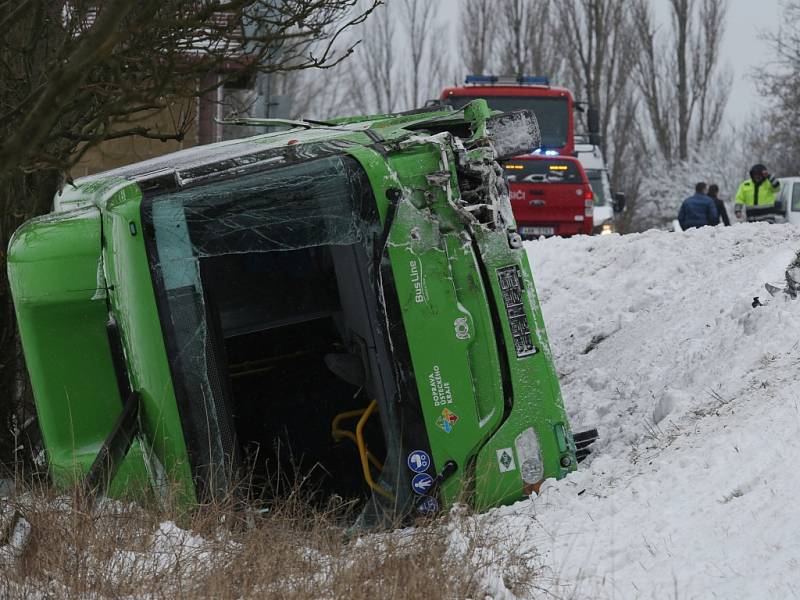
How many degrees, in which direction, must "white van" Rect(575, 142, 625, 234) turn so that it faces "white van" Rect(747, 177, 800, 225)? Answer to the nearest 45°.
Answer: approximately 45° to its left

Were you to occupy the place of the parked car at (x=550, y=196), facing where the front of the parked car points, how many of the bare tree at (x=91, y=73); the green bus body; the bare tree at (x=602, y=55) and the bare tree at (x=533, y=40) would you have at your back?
2

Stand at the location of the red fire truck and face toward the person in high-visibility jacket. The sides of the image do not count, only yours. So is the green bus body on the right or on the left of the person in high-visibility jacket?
right

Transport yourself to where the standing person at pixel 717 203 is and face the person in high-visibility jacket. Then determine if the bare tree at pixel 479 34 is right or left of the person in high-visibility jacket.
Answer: left

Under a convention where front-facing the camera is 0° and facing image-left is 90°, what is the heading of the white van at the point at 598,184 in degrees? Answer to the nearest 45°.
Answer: approximately 0°
